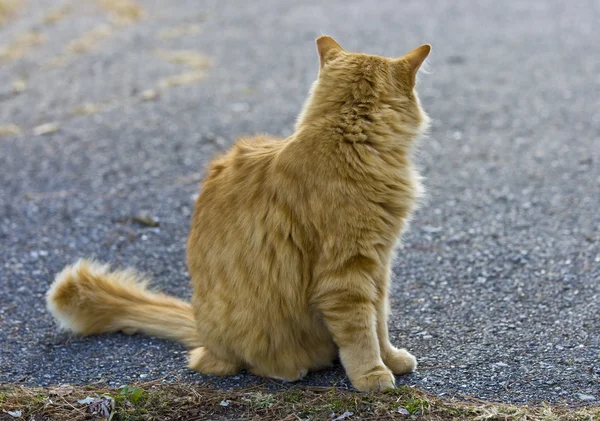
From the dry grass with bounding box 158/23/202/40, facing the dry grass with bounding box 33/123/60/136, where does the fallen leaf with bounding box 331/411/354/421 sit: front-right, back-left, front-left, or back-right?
front-left

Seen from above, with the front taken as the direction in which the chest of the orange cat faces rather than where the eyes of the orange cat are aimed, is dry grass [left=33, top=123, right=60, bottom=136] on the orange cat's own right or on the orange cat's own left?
on the orange cat's own left

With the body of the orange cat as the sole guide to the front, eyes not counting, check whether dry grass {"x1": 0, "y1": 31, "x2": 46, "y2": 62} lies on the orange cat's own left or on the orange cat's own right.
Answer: on the orange cat's own left

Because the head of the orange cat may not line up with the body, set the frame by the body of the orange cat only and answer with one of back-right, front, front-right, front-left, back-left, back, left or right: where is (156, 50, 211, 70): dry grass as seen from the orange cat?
left

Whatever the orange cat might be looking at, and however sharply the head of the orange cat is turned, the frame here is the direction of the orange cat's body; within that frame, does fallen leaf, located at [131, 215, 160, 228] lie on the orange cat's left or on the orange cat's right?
on the orange cat's left

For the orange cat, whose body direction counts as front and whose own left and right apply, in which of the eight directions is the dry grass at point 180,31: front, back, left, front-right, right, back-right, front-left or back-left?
left

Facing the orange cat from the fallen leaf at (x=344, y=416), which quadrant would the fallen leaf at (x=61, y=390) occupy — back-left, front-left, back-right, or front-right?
front-left
